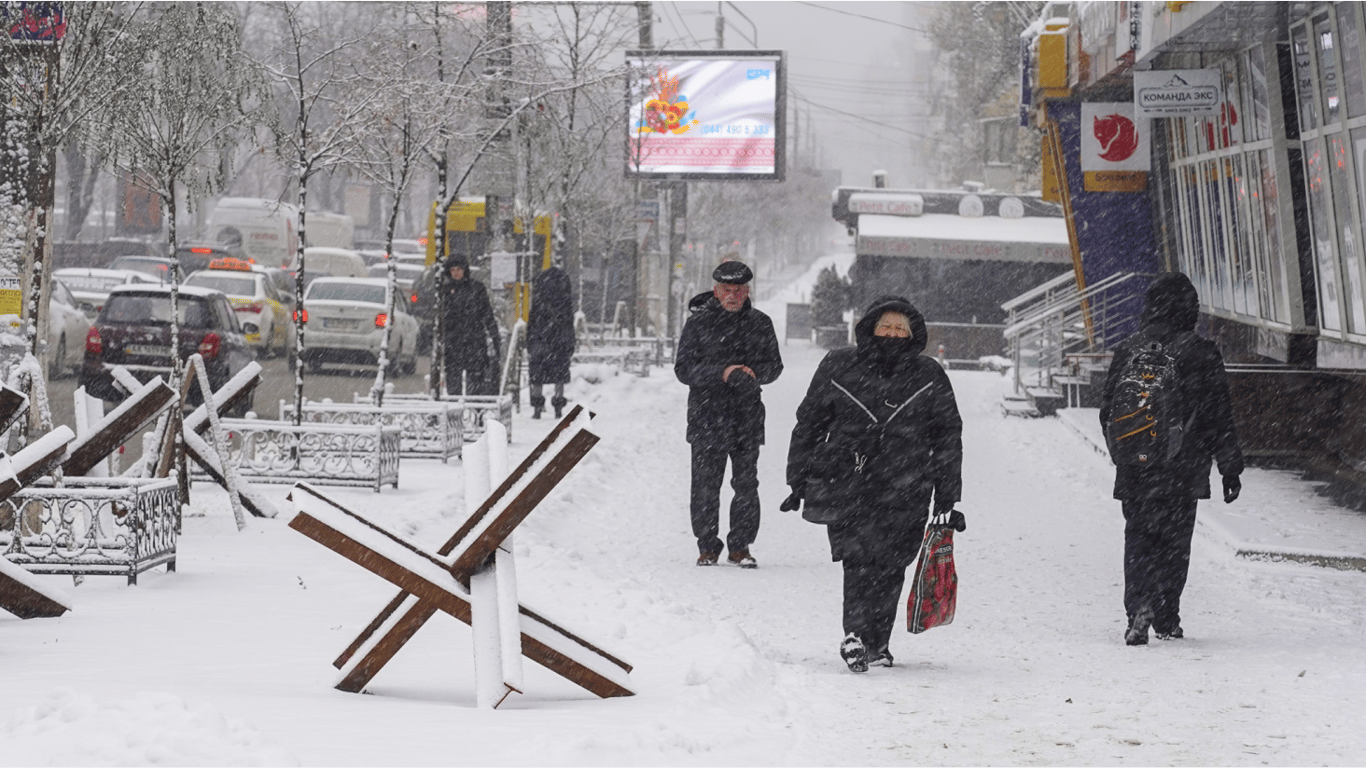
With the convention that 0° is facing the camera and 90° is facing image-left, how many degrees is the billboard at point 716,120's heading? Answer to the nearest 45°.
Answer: approximately 0°

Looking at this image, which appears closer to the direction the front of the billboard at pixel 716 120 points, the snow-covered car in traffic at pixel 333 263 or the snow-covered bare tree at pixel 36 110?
the snow-covered bare tree

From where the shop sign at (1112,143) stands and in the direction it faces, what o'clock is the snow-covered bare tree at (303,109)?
The snow-covered bare tree is roughly at 1 o'clock from the shop sign.

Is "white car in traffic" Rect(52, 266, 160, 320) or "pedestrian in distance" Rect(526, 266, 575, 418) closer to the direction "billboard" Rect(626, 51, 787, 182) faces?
the pedestrian in distance

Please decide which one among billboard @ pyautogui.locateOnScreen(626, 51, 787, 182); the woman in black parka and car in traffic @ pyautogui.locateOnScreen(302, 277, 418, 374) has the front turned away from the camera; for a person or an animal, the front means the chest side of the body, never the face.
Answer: the car in traffic

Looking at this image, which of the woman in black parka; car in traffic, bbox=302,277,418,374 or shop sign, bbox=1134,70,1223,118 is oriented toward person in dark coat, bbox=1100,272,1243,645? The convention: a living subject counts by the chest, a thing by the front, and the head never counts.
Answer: the shop sign

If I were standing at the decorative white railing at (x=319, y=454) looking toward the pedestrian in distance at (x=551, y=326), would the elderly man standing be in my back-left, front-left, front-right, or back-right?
back-right

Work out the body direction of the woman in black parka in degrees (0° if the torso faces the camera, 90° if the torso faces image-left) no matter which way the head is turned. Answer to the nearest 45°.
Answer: approximately 0°

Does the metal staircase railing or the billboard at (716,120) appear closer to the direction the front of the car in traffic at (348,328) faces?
the billboard

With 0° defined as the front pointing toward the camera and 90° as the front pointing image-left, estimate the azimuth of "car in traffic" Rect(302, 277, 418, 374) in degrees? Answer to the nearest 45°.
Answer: approximately 180°
